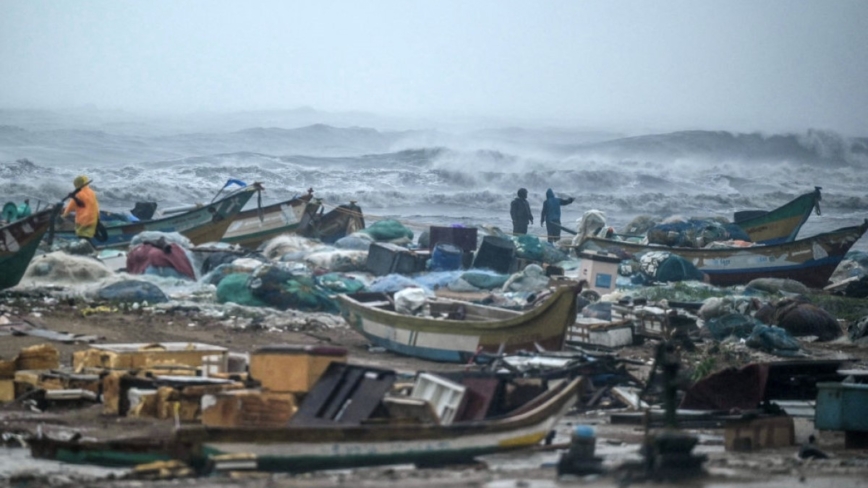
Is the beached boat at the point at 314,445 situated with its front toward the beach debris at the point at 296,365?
no

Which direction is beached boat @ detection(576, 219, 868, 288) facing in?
to the viewer's right

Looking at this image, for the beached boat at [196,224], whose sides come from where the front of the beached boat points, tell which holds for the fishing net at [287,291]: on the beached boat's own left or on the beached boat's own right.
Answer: on the beached boat's own right

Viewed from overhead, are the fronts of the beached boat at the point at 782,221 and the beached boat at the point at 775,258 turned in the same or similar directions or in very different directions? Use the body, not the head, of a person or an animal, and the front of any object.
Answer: same or similar directions

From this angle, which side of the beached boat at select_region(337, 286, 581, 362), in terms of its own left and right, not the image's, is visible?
right

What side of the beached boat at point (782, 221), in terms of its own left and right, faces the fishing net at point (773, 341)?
right

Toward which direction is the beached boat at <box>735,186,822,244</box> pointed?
to the viewer's right

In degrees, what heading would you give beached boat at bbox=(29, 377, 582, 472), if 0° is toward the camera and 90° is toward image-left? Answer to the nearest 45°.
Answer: approximately 270°

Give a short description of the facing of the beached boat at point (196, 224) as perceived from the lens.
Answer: facing to the right of the viewer

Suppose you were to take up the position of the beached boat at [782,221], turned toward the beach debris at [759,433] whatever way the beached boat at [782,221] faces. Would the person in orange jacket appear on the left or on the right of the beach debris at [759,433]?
right

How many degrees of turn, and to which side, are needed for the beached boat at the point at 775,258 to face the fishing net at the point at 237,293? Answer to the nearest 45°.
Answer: approximately 135° to its right

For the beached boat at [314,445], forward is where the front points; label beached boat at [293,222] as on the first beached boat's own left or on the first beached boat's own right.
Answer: on the first beached boat's own left

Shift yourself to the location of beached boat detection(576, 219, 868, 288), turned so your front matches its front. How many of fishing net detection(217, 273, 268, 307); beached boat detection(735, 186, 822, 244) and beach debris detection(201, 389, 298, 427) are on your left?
1
